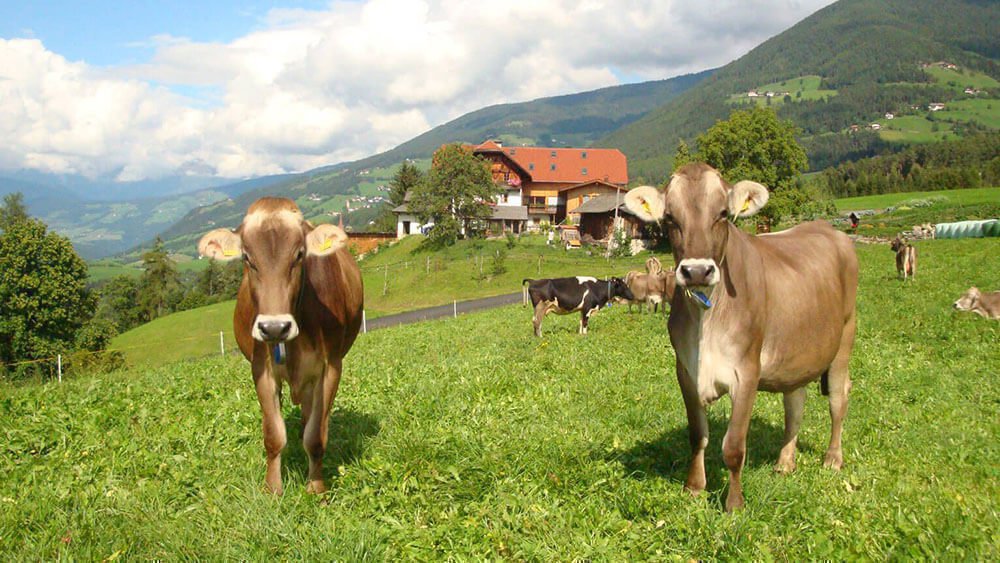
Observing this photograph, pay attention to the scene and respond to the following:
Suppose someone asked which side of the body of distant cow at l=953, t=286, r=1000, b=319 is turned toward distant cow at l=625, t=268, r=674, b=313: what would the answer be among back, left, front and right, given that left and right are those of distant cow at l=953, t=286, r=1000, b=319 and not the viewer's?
front

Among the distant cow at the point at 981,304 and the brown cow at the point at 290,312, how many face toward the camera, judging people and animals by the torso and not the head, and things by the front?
1

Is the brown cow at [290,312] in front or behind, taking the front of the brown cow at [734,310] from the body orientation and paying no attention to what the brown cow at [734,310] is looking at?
in front

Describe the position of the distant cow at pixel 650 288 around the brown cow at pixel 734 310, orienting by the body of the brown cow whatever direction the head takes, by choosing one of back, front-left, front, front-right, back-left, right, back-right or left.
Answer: back-right

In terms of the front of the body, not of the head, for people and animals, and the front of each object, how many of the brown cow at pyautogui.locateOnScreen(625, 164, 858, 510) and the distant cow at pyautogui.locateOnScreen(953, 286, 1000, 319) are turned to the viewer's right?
0

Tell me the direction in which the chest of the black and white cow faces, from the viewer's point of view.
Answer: to the viewer's right

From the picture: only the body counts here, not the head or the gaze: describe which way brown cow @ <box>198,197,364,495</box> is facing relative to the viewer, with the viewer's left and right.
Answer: facing the viewer

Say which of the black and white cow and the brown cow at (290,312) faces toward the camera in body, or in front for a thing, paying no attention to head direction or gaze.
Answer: the brown cow

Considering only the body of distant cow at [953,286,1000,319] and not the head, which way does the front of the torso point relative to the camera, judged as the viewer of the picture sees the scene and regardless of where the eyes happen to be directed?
to the viewer's left

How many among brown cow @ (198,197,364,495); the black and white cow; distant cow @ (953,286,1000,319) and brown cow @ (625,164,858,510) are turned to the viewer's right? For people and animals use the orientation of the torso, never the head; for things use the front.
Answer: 1

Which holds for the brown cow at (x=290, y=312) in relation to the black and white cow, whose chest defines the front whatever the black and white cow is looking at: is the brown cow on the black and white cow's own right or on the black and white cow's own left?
on the black and white cow's own right

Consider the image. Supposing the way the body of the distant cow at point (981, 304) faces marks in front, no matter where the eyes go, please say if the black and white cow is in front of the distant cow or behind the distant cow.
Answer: in front

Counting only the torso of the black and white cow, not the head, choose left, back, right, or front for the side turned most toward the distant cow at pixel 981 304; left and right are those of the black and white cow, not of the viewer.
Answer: front

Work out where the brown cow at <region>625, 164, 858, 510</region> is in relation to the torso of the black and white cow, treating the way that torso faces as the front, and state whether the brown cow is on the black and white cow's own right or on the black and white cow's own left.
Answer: on the black and white cow's own right

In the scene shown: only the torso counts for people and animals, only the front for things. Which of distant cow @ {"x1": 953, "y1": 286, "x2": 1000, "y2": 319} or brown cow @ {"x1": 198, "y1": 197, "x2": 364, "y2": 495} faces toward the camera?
the brown cow

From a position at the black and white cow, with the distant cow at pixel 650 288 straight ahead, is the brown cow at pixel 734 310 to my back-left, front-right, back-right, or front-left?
back-right
